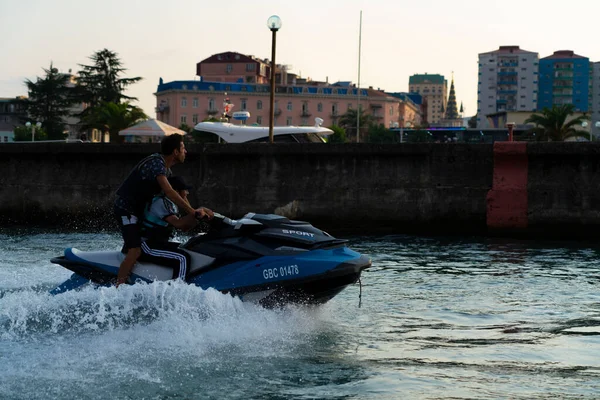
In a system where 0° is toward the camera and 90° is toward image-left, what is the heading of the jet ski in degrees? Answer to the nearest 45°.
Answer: approximately 270°

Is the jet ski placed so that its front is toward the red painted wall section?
no
